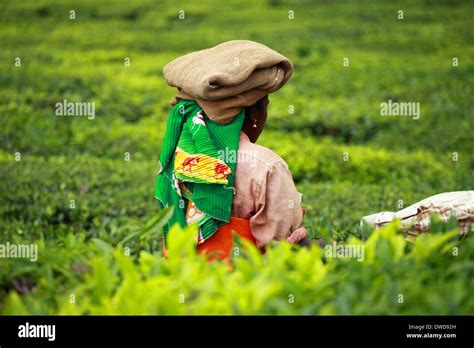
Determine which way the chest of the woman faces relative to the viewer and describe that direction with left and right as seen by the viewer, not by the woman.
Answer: facing away from the viewer and to the right of the viewer
